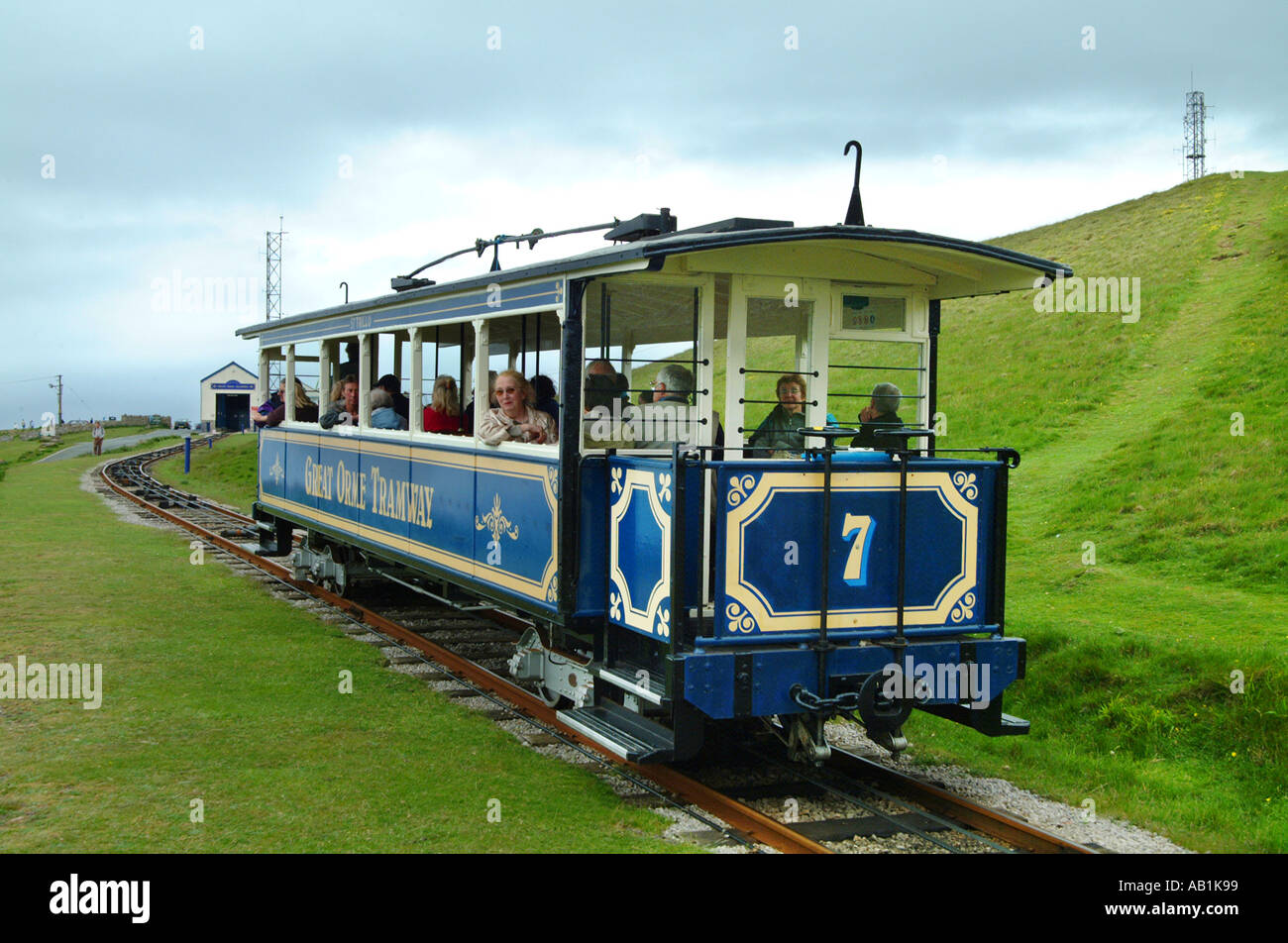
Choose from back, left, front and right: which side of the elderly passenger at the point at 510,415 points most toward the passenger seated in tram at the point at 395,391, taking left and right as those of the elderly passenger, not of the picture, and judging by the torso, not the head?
back

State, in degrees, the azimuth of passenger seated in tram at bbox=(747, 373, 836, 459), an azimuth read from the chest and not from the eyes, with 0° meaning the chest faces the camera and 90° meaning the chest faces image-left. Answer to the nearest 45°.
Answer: approximately 0°

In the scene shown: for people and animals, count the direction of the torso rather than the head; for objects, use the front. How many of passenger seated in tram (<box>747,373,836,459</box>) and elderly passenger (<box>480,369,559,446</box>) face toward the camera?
2

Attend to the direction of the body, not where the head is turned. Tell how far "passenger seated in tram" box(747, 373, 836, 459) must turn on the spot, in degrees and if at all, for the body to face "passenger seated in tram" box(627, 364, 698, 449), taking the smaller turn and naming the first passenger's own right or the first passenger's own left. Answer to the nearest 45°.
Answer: approximately 90° to the first passenger's own right

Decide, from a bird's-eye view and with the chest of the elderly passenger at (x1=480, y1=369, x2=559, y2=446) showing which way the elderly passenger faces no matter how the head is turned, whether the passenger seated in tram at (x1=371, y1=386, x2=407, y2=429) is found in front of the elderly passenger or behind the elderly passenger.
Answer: behind
